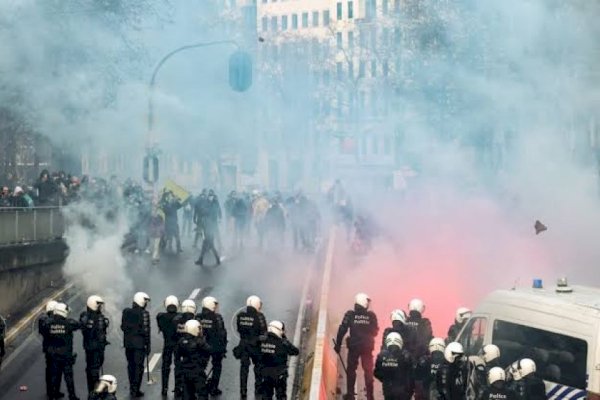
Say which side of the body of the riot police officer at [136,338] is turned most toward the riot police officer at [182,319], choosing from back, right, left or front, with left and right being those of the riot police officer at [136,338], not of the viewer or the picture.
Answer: right

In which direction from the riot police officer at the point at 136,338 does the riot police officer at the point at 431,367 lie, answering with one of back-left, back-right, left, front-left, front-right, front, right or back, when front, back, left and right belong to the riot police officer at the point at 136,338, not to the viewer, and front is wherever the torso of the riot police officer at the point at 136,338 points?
right

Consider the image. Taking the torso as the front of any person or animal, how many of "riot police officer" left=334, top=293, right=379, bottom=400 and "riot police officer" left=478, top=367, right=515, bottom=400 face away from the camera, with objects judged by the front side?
2

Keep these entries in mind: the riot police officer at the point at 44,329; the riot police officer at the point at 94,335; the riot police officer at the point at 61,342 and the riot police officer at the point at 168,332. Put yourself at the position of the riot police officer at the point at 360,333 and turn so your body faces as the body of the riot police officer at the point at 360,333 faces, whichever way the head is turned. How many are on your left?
4

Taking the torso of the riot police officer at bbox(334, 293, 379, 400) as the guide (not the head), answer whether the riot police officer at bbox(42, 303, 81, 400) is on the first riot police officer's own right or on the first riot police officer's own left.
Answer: on the first riot police officer's own left

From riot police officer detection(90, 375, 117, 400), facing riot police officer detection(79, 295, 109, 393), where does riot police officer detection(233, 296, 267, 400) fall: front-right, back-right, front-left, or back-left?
front-right

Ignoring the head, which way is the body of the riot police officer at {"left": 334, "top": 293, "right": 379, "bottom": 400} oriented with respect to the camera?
away from the camera

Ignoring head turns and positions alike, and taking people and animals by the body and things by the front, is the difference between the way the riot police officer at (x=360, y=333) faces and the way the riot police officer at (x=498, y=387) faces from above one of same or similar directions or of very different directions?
same or similar directions

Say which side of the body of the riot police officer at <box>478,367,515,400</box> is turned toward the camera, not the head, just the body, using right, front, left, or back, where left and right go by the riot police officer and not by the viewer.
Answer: back

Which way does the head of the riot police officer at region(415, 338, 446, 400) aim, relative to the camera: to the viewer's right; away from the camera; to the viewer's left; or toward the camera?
away from the camera

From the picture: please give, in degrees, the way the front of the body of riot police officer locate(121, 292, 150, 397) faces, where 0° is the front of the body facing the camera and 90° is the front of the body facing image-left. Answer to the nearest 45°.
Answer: approximately 225°

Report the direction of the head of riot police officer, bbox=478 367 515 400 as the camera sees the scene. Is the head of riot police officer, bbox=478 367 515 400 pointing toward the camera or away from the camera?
away from the camera
